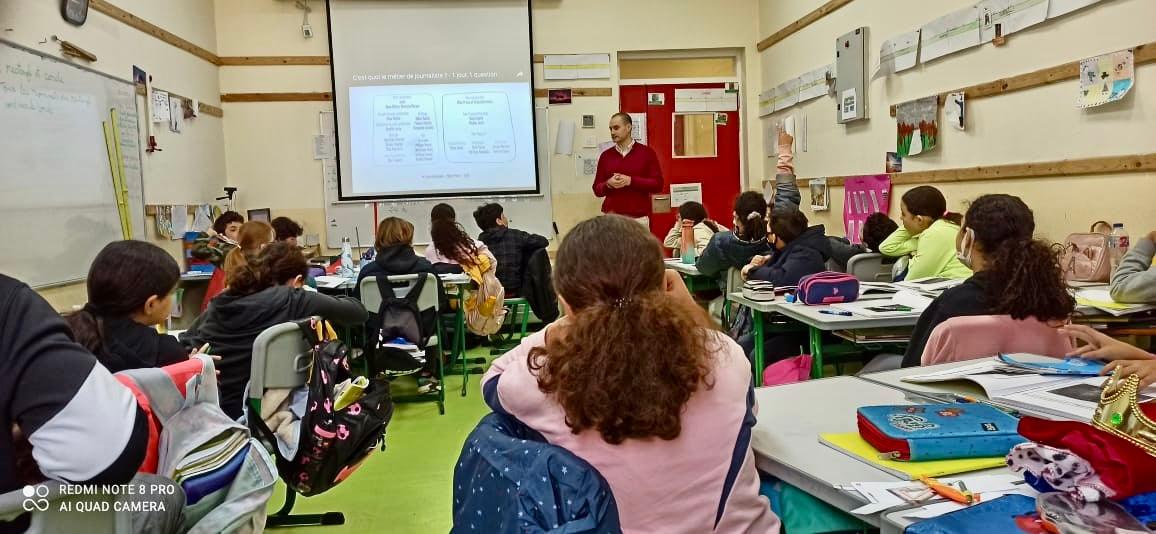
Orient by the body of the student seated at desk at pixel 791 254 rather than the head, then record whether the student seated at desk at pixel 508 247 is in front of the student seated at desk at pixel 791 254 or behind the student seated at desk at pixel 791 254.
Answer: in front

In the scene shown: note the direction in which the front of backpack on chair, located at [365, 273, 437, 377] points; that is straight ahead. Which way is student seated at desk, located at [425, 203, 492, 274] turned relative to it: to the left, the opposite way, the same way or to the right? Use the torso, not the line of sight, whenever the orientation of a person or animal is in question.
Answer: the opposite way

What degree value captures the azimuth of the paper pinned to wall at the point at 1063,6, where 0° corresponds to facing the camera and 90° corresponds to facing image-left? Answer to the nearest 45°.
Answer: approximately 45°

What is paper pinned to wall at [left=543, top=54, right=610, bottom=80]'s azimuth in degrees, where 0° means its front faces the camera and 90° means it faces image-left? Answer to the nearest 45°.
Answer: approximately 0°

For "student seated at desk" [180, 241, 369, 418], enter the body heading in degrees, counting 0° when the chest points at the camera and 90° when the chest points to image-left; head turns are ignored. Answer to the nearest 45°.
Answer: approximately 225°

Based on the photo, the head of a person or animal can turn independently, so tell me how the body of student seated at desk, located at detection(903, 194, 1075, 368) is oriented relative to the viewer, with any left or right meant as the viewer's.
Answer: facing away from the viewer and to the left of the viewer

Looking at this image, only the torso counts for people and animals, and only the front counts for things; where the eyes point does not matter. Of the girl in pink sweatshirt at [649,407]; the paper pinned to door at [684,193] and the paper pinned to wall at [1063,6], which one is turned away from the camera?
the girl in pink sweatshirt

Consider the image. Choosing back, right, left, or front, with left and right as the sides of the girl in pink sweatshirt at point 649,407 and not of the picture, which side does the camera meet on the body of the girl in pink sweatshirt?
back

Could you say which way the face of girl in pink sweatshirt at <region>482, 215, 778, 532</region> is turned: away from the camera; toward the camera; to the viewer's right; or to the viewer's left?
away from the camera

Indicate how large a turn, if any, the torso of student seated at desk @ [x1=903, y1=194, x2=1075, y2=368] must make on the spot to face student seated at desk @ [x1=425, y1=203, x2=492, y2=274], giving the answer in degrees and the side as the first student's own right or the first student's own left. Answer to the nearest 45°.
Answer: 0° — they already face them

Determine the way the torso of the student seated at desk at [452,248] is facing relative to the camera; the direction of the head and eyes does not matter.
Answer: away from the camera

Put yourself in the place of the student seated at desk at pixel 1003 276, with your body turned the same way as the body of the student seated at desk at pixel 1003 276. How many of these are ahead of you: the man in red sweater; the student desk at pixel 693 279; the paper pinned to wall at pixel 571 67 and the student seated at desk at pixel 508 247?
4

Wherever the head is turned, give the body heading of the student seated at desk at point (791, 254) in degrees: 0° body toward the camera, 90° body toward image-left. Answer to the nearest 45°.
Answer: approximately 135°

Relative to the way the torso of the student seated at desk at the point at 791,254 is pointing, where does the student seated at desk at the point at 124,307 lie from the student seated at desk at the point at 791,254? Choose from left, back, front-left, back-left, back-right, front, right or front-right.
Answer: left

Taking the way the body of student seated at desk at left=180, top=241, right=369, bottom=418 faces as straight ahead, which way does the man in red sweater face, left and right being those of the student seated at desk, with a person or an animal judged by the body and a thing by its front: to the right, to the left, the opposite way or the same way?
the opposite way

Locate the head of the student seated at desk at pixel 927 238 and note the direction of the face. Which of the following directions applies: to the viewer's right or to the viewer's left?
to the viewer's left

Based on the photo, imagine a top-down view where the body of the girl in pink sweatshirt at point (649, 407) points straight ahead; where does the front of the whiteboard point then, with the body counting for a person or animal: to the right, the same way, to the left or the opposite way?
to the right

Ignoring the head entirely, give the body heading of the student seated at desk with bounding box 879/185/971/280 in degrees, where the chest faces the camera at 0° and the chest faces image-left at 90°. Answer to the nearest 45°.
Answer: approximately 90°

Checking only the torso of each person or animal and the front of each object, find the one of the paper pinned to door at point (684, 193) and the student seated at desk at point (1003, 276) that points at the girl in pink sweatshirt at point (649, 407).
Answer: the paper pinned to door
